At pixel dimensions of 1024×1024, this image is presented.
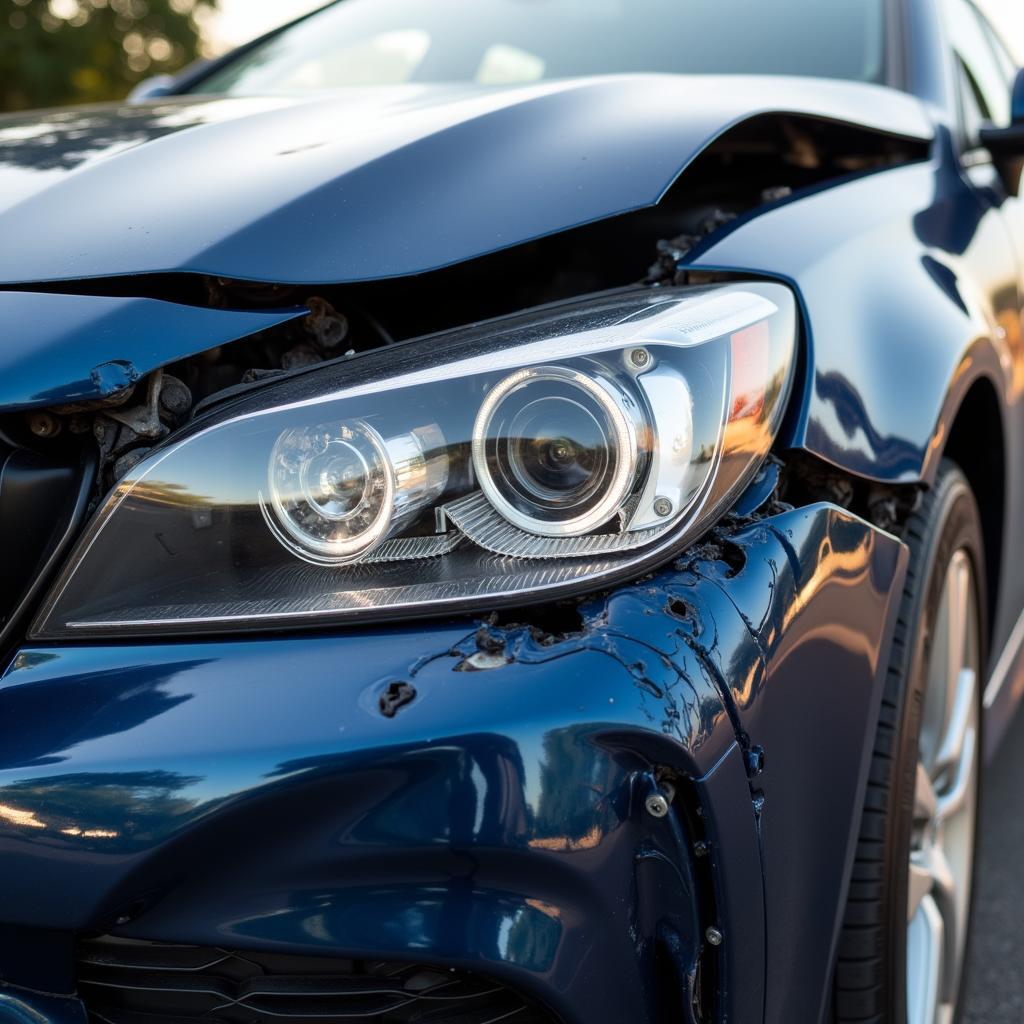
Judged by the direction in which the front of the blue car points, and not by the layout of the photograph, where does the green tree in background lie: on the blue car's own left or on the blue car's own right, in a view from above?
on the blue car's own right
